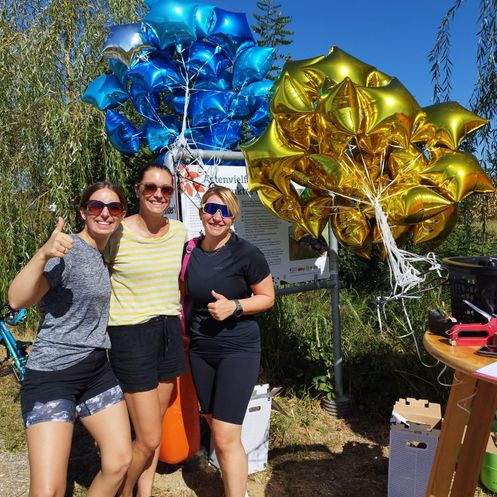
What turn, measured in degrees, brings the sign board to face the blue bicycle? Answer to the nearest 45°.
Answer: approximately 135° to its right

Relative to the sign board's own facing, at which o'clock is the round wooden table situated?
The round wooden table is roughly at 11 o'clock from the sign board.

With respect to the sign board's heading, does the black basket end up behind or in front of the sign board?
in front

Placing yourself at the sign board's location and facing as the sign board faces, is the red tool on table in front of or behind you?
in front

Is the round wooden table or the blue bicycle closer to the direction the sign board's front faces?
the round wooden table

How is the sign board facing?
toward the camera

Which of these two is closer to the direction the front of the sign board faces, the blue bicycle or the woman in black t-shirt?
the woman in black t-shirt

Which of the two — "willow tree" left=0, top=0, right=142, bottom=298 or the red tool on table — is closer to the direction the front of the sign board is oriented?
the red tool on table
